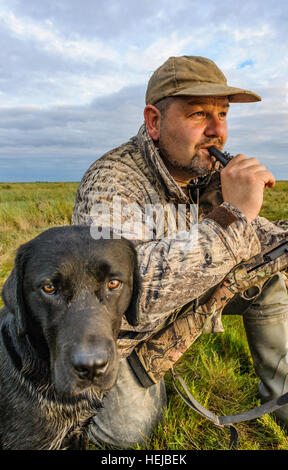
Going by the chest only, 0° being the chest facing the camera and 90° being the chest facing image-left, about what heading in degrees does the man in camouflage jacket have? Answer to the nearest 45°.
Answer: approximately 315°

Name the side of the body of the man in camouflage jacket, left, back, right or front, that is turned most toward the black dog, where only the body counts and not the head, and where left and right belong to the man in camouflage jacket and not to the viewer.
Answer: right
